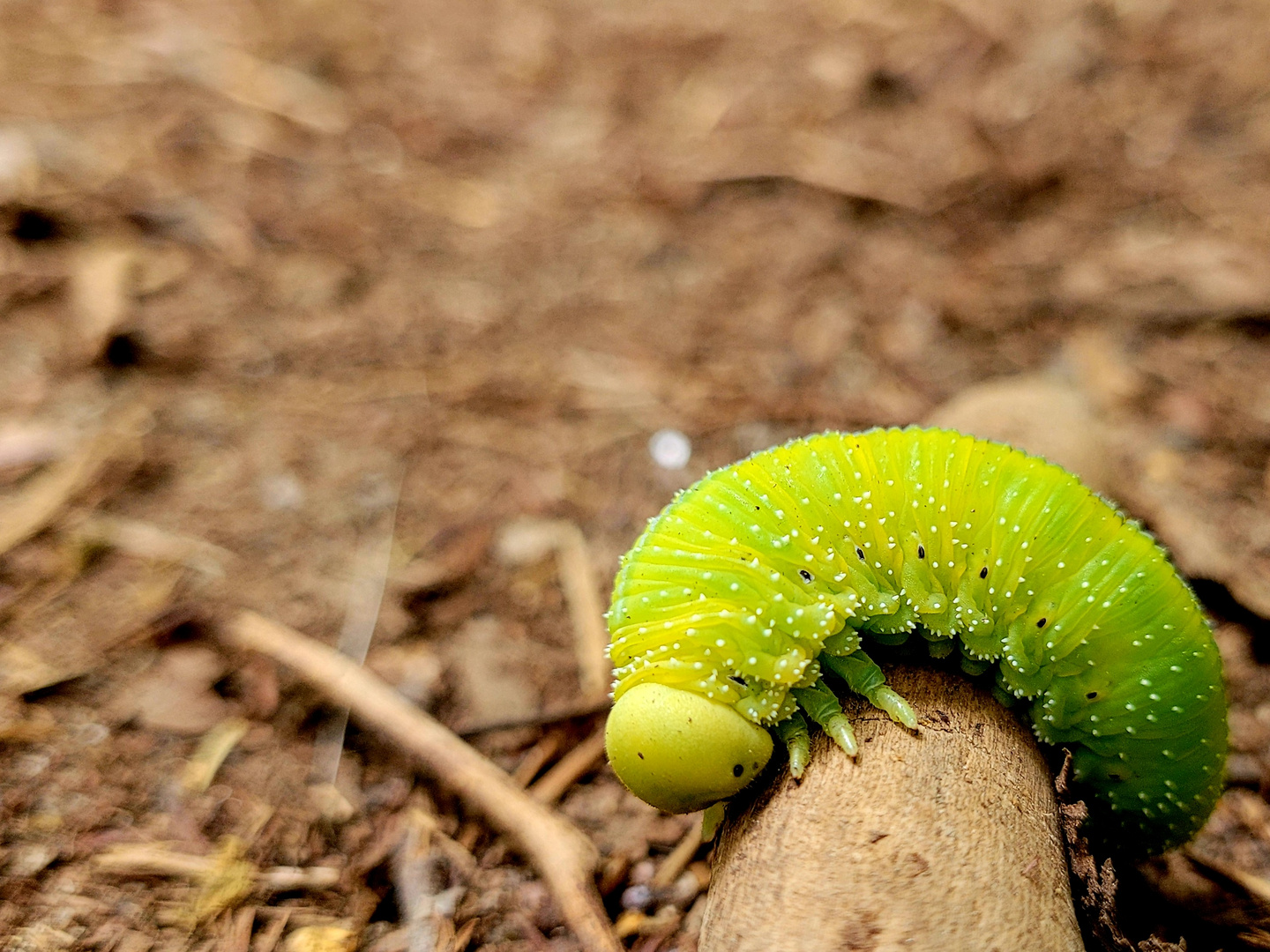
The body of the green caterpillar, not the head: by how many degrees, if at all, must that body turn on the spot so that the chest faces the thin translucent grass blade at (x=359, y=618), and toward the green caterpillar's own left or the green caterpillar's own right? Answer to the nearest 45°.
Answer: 0° — it already faces it

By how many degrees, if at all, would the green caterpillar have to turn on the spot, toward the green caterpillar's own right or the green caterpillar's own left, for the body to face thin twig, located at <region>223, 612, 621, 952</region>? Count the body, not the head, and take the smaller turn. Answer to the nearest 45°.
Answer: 0° — it already faces it

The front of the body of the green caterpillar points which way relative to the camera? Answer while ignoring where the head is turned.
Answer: to the viewer's left
